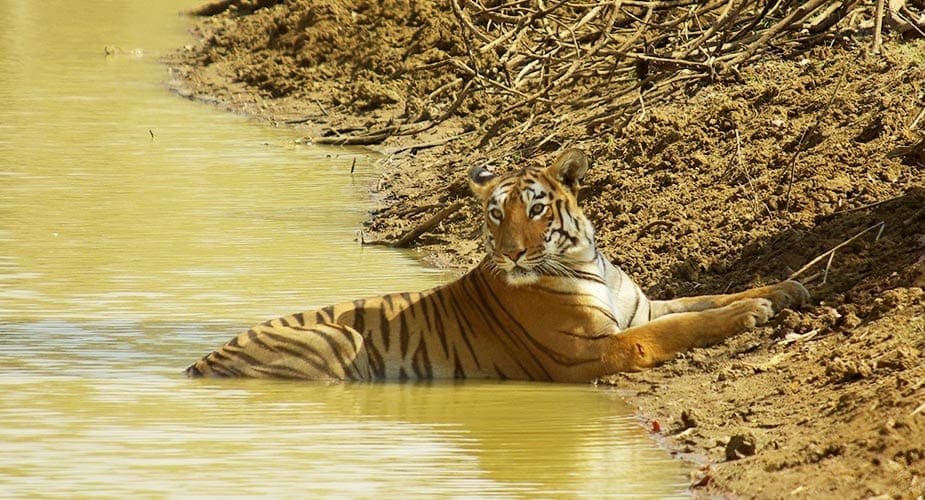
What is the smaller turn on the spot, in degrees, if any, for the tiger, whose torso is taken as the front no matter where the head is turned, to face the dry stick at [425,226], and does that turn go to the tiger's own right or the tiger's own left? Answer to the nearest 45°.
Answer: approximately 90° to the tiger's own left

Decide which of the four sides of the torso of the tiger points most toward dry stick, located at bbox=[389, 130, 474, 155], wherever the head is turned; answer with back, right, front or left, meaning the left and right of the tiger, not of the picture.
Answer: left

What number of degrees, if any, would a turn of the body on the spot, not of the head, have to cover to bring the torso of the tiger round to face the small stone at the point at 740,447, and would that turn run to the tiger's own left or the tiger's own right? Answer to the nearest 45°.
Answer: approximately 45° to the tiger's own right

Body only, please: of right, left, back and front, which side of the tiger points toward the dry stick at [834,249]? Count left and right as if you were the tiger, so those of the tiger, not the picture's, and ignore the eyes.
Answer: front

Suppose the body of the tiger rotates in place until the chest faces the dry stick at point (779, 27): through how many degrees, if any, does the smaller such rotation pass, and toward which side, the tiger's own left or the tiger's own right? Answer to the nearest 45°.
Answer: approximately 45° to the tiger's own left

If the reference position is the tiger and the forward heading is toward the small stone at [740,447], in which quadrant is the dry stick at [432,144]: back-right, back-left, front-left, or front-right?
back-left

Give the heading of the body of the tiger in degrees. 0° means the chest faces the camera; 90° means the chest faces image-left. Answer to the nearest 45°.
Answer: approximately 270°

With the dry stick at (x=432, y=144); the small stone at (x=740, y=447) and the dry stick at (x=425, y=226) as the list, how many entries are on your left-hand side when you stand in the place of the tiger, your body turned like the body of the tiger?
2
